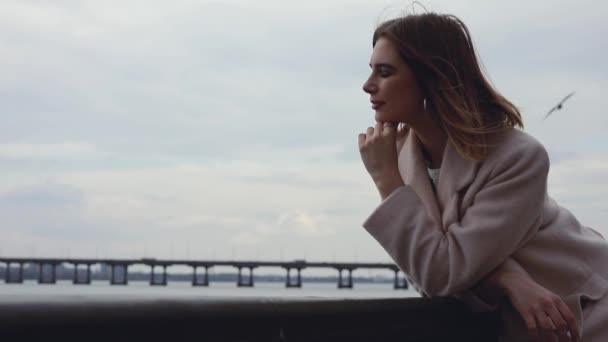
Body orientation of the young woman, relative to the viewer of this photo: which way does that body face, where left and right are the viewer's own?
facing to the left of the viewer

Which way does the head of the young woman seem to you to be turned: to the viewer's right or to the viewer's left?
to the viewer's left
